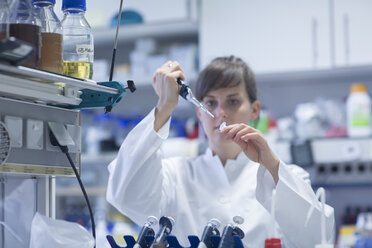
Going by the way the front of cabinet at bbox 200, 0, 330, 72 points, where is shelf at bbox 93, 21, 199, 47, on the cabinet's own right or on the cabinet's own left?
on the cabinet's own right

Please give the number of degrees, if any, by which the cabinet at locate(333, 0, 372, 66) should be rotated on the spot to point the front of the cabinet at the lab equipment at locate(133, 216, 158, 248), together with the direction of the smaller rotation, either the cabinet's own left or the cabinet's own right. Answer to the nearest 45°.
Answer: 0° — it already faces it

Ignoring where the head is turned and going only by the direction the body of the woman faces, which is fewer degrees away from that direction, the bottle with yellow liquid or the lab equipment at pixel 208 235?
the lab equipment

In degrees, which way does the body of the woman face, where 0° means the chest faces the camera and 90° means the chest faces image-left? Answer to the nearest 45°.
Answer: approximately 0°

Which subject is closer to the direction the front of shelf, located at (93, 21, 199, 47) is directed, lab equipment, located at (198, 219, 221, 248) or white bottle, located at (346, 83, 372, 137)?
the lab equipment

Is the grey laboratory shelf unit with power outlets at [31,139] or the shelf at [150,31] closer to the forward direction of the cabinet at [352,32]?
the grey laboratory shelf unit with power outlets
